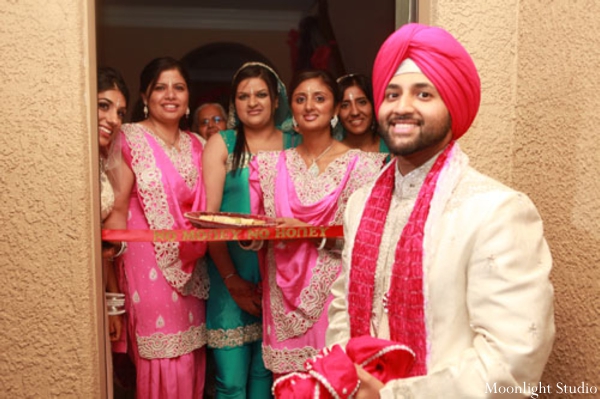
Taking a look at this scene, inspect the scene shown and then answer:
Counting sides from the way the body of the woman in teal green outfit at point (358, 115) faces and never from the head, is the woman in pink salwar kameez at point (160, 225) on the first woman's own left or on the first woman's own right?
on the first woman's own right

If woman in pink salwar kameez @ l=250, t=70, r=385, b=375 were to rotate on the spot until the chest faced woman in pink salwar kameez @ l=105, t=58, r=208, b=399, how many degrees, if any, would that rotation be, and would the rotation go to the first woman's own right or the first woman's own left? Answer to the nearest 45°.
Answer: approximately 90° to the first woman's own right

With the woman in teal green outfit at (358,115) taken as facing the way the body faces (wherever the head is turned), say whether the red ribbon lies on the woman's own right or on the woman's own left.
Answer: on the woman's own right

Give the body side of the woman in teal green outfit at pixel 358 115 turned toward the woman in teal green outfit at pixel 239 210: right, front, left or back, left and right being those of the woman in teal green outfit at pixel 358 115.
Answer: right

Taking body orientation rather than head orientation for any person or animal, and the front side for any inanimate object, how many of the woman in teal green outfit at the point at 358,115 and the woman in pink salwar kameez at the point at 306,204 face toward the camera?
2

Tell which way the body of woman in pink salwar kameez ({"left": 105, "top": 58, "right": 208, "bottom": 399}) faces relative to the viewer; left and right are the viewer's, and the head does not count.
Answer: facing the viewer and to the right of the viewer
